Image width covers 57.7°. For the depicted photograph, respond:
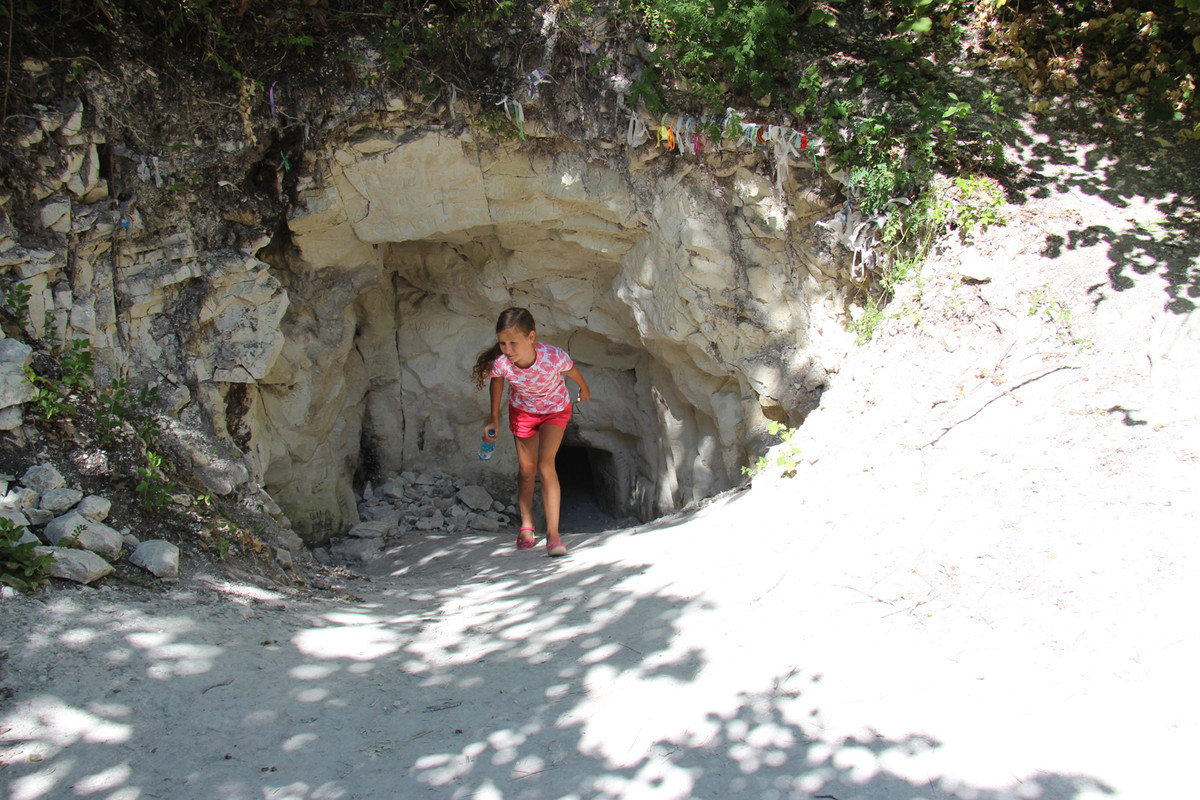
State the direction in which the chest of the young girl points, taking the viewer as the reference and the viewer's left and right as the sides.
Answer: facing the viewer

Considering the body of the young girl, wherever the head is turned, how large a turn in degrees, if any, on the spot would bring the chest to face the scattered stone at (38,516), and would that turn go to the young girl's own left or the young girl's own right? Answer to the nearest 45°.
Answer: approximately 45° to the young girl's own right

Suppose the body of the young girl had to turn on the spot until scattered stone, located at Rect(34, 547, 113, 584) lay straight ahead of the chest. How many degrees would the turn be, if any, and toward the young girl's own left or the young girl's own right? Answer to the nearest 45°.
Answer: approximately 45° to the young girl's own right

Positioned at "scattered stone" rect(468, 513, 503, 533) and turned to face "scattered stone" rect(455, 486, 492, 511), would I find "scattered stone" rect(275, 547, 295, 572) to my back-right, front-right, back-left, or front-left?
back-left

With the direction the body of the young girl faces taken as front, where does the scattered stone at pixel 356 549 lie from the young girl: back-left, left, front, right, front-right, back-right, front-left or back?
back-right

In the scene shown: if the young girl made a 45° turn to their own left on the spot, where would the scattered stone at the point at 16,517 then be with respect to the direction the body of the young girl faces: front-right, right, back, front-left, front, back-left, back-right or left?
right

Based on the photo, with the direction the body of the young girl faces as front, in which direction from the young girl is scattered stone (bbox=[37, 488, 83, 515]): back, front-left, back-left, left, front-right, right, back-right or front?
front-right

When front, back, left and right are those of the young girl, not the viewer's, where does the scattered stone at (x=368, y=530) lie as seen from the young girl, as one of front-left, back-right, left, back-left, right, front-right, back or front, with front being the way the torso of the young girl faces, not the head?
back-right
